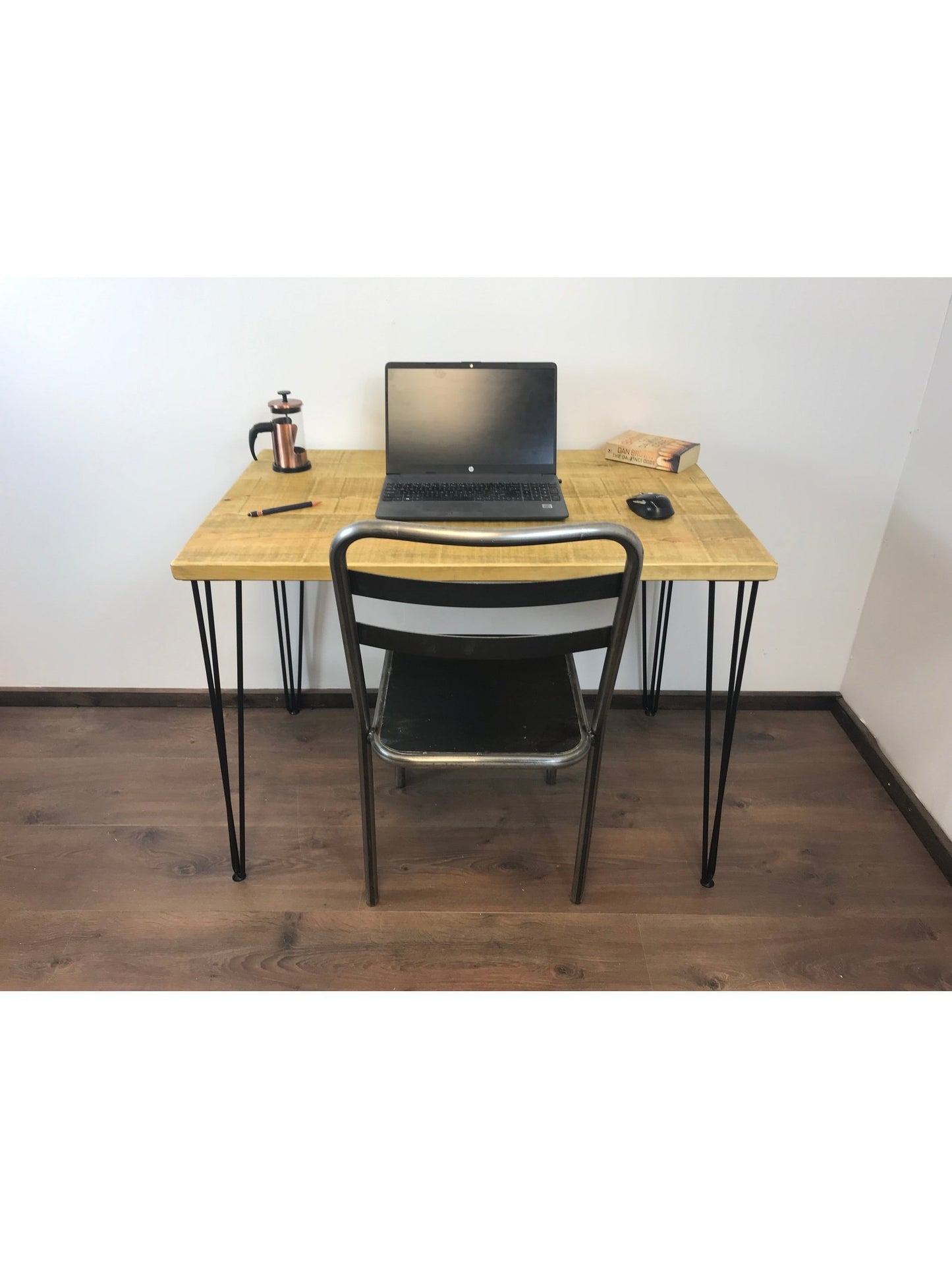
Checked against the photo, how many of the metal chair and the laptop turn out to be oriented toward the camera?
1

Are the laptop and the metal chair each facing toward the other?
yes

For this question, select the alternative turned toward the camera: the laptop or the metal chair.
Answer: the laptop

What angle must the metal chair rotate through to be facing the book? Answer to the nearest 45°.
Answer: approximately 45° to its right

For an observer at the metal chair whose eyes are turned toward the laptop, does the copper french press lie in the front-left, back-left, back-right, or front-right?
front-left

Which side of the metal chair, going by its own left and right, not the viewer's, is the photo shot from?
back

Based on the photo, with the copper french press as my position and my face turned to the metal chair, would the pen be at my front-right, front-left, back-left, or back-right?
front-right

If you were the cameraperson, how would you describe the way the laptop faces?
facing the viewer

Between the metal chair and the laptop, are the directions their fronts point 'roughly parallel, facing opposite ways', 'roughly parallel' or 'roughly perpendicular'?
roughly parallel, facing opposite ways

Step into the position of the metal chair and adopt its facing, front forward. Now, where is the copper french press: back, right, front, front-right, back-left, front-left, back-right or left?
front-left
